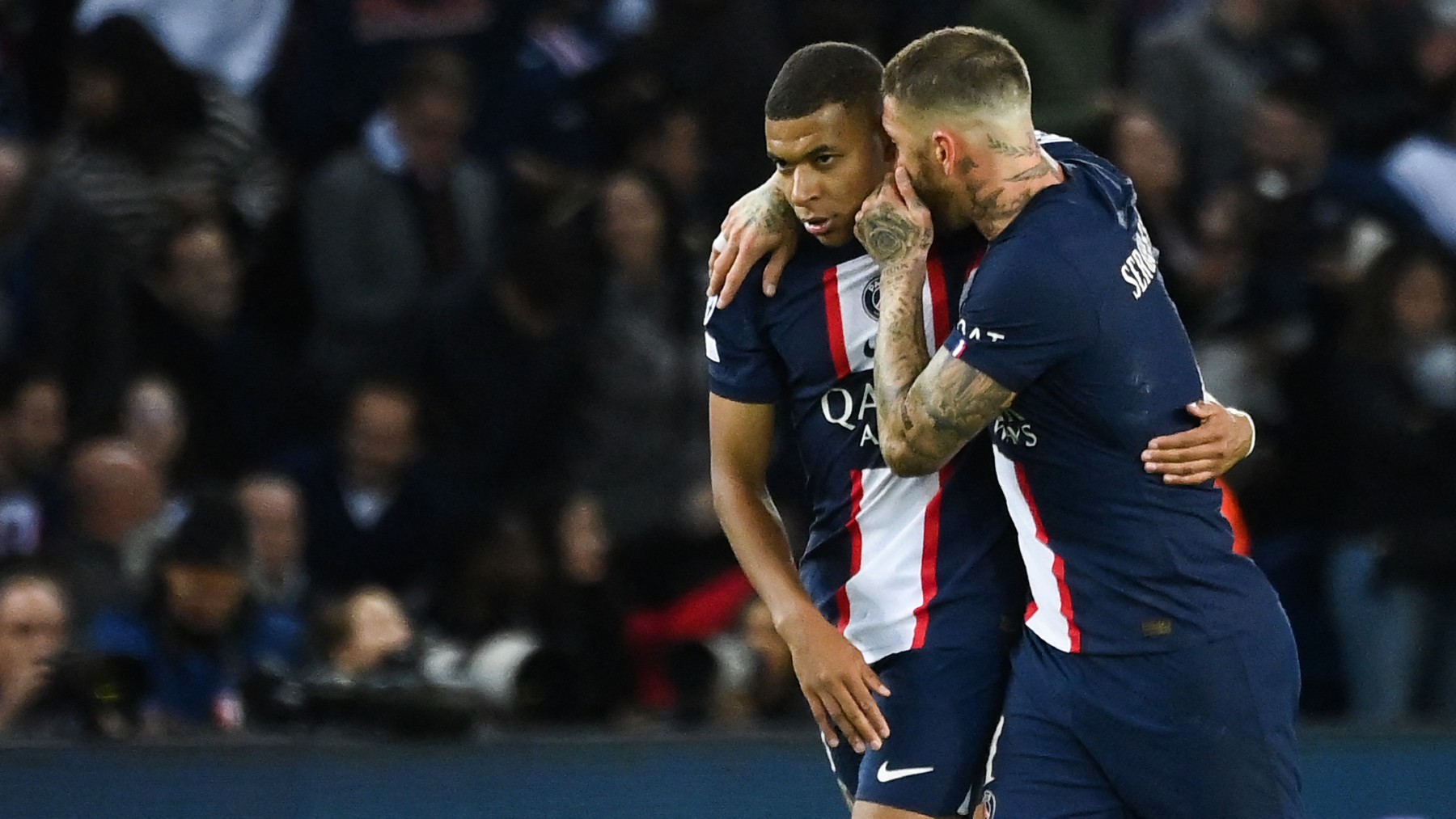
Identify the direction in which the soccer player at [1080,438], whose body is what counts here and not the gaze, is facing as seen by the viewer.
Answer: to the viewer's left

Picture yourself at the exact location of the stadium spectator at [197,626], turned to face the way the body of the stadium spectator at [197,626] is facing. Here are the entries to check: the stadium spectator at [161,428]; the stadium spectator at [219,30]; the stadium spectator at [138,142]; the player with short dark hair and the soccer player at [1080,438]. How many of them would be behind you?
3

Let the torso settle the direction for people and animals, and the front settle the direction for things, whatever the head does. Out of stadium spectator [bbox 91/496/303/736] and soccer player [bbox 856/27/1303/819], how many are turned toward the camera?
1

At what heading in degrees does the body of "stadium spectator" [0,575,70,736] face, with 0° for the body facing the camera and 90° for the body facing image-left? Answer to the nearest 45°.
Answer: approximately 315°

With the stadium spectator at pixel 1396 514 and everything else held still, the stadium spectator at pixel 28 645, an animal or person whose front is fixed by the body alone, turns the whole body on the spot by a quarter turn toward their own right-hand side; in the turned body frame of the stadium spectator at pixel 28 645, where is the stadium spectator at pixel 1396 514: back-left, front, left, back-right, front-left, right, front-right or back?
back-left

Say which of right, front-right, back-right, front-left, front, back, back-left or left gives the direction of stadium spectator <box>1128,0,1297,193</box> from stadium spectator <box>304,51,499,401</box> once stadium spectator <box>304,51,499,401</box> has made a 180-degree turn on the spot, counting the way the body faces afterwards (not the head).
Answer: back-right

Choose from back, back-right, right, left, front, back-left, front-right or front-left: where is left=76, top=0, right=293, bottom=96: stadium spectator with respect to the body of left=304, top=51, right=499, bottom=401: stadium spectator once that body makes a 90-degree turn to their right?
right

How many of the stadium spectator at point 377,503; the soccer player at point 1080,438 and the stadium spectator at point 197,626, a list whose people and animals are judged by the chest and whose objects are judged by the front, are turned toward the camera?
2
